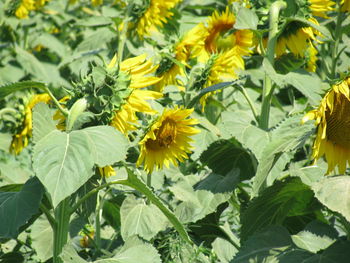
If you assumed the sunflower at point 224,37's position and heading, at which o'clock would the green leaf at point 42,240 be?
The green leaf is roughly at 1 o'clock from the sunflower.

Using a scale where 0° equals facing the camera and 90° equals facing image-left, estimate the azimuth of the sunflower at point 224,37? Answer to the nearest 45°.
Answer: approximately 0°

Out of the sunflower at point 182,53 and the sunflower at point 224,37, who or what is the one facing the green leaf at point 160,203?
the sunflower at point 224,37

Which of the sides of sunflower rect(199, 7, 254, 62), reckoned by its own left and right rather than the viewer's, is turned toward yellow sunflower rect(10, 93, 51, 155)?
right

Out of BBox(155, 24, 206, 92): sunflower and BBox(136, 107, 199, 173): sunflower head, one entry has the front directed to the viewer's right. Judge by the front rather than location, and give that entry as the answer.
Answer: the sunflower

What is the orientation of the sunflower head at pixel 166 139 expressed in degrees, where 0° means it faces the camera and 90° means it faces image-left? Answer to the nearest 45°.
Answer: approximately 45°
